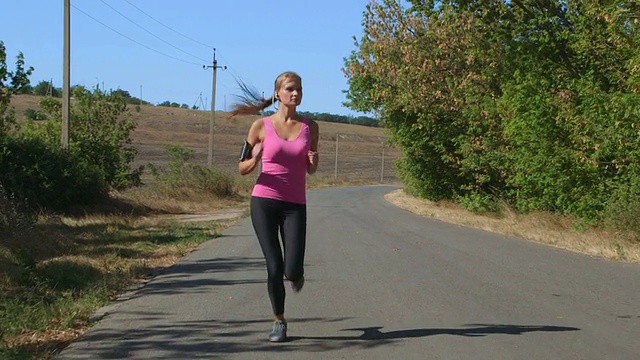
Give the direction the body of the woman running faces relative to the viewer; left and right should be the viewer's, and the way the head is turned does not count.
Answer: facing the viewer

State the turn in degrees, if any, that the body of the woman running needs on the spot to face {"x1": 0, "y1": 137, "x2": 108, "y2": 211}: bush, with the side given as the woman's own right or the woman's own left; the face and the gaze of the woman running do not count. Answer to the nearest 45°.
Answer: approximately 135° to the woman's own right

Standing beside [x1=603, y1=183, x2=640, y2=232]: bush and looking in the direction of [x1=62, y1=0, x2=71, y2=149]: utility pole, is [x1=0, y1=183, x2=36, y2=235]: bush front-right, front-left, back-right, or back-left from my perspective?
front-left

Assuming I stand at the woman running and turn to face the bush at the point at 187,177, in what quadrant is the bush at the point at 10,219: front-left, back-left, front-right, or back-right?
front-left

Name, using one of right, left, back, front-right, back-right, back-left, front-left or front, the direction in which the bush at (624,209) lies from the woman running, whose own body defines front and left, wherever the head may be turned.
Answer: back-left

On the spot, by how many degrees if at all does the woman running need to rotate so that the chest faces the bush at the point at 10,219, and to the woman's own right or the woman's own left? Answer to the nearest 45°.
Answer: approximately 135° to the woman's own right

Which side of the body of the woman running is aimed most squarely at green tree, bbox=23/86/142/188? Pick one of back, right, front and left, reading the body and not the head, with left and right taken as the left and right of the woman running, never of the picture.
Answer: back

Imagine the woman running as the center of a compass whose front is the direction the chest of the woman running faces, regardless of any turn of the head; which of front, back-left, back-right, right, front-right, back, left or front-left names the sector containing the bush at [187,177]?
back
